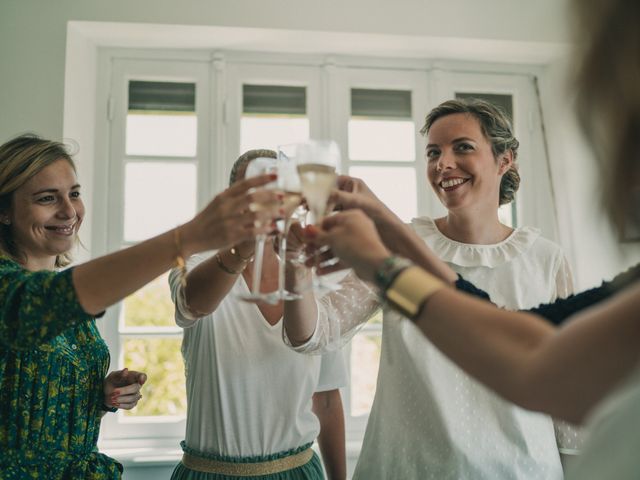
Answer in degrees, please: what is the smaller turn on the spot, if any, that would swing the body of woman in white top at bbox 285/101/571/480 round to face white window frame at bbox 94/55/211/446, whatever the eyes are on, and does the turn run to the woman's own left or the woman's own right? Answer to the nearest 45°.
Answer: approximately 90° to the woman's own right

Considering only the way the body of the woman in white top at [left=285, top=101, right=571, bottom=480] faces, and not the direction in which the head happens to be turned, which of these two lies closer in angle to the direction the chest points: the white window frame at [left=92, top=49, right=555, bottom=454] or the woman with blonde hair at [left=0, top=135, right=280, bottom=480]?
the woman with blonde hair

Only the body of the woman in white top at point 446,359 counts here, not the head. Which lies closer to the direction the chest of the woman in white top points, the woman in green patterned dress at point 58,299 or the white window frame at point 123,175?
the woman in green patterned dress

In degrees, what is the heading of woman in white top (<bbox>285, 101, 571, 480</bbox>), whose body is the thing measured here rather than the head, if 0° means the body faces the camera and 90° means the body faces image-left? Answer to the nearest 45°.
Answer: approximately 45°
